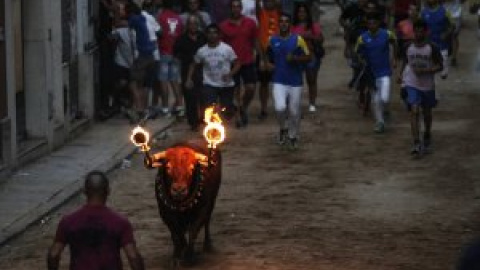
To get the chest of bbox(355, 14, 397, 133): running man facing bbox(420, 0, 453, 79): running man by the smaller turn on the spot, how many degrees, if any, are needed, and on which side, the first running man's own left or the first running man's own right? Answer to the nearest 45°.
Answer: approximately 180°

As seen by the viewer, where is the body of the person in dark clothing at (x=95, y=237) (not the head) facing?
away from the camera

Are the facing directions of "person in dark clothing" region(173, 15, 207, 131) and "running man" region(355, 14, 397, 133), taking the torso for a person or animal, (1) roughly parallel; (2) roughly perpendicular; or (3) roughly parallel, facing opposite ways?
roughly parallel

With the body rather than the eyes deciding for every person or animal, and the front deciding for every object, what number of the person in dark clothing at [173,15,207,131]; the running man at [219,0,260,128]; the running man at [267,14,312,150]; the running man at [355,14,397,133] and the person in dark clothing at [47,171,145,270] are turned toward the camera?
4

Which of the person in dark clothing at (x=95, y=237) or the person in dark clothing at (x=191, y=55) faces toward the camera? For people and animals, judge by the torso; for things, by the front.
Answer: the person in dark clothing at (x=191, y=55)

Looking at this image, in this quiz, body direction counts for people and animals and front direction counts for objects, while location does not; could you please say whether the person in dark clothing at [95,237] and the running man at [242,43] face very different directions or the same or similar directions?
very different directions

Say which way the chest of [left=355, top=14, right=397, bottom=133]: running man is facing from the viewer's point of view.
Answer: toward the camera

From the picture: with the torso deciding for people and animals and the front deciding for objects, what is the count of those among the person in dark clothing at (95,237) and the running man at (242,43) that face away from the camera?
1

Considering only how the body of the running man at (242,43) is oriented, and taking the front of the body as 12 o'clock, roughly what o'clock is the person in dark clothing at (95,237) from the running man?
The person in dark clothing is roughly at 12 o'clock from the running man.

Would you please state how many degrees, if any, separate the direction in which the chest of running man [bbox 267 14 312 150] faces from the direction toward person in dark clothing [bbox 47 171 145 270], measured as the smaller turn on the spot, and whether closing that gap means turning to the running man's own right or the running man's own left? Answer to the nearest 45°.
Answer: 0° — they already face them

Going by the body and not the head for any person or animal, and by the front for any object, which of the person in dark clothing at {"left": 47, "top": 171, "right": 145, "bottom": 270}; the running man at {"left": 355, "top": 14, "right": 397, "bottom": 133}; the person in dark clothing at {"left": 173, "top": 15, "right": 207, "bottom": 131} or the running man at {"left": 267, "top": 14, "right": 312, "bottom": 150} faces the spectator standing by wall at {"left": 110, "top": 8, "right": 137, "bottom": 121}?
the person in dark clothing at {"left": 47, "top": 171, "right": 145, "bottom": 270}

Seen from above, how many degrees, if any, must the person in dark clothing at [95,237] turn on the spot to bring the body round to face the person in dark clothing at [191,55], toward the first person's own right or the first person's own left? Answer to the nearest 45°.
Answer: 0° — they already face them

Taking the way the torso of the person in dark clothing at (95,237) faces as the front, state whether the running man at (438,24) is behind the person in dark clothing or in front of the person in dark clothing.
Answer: in front

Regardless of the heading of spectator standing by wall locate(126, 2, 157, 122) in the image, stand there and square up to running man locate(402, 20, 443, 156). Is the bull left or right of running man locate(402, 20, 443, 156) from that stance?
right

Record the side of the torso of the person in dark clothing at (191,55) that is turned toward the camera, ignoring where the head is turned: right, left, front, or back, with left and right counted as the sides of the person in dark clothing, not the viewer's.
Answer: front

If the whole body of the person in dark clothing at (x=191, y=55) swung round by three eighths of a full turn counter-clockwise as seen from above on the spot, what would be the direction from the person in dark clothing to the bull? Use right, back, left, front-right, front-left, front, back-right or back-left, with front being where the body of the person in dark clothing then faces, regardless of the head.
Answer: back-right

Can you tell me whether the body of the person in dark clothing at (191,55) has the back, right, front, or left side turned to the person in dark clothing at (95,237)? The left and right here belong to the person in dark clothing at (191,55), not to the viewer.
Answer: front

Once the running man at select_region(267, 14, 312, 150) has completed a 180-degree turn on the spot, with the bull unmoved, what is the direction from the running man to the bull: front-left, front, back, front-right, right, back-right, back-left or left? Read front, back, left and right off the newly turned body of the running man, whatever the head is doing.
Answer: back
